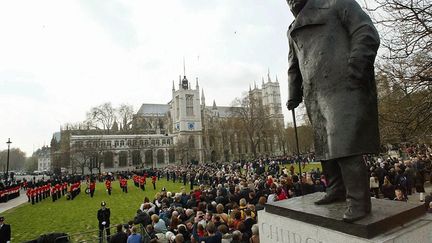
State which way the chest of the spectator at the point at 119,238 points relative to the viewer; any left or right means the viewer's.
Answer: facing away from the viewer

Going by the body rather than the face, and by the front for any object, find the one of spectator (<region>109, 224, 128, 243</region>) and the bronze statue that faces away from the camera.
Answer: the spectator

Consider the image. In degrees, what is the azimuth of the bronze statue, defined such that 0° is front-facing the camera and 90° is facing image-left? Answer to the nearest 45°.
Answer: approximately 45°

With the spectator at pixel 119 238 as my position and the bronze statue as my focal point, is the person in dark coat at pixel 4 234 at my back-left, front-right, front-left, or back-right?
back-right

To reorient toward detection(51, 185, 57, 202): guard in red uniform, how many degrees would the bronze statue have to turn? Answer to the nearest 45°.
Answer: approximately 90° to its right

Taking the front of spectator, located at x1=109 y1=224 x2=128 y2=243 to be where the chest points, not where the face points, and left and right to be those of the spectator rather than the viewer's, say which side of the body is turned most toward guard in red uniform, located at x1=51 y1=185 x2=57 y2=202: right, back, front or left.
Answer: front

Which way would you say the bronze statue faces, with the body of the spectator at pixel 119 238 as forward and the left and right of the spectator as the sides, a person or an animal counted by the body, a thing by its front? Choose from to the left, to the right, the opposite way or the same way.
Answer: to the left

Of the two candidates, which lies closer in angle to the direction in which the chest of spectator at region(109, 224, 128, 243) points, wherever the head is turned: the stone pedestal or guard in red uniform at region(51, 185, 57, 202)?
the guard in red uniform

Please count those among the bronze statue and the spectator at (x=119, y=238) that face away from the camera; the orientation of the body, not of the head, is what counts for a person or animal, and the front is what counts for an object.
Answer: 1
